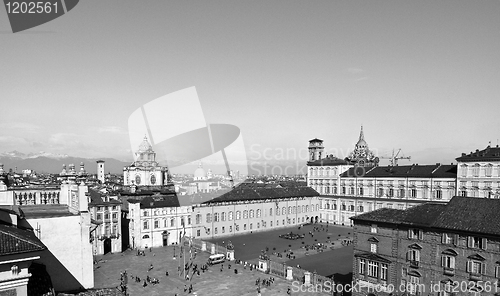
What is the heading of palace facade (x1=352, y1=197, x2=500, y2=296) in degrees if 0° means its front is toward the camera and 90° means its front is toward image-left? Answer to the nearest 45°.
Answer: approximately 45°

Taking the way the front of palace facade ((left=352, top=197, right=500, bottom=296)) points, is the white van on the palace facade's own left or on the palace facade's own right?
on the palace facade's own right
